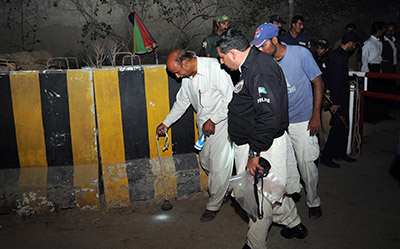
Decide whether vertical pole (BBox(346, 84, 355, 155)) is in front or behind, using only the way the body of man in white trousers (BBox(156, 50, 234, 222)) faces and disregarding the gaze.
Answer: behind

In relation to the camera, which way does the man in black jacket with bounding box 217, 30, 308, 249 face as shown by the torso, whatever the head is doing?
to the viewer's left

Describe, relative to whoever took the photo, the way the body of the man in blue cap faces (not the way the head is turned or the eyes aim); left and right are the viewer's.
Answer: facing the viewer and to the left of the viewer

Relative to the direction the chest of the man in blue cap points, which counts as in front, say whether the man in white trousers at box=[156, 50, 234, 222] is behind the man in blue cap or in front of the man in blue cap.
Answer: in front

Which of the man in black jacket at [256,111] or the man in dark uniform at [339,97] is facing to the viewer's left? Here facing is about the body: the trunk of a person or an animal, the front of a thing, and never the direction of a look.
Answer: the man in black jacket at [256,111]

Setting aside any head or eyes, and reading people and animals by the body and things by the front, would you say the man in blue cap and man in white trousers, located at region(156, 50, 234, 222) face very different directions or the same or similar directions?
same or similar directions

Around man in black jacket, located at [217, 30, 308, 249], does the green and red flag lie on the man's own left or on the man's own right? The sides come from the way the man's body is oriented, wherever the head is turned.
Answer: on the man's own right

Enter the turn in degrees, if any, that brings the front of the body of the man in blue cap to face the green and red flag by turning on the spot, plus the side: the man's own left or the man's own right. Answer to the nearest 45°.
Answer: approximately 90° to the man's own right

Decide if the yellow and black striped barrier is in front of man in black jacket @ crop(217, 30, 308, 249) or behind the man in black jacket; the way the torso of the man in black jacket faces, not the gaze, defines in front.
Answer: in front
